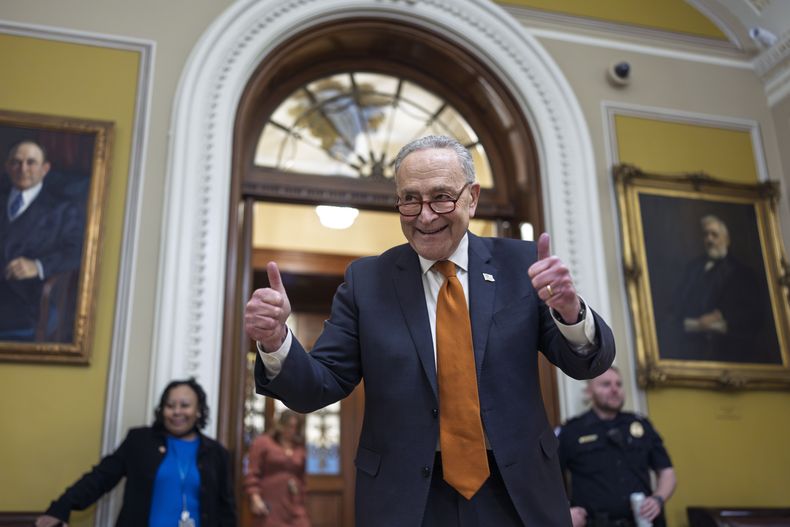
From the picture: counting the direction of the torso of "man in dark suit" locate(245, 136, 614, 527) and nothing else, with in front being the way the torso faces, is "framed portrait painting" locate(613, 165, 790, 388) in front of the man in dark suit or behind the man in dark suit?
behind

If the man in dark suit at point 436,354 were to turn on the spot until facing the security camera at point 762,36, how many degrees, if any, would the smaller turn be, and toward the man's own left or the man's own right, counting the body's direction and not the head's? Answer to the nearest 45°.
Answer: approximately 135° to the man's own left

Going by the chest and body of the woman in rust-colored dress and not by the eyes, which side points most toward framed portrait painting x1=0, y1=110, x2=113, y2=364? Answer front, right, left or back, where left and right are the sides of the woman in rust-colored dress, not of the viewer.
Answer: right

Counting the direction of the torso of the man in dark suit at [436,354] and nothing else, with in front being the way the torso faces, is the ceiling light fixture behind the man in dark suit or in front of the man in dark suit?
behind

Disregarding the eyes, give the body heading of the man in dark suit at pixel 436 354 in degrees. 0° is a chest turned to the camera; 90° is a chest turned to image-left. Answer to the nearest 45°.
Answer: approximately 0°

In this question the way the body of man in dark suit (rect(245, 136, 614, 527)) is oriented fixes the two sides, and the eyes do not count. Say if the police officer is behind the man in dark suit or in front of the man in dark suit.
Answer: behind

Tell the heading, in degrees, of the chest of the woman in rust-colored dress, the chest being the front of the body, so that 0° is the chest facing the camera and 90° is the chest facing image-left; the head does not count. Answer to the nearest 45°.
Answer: approximately 315°
